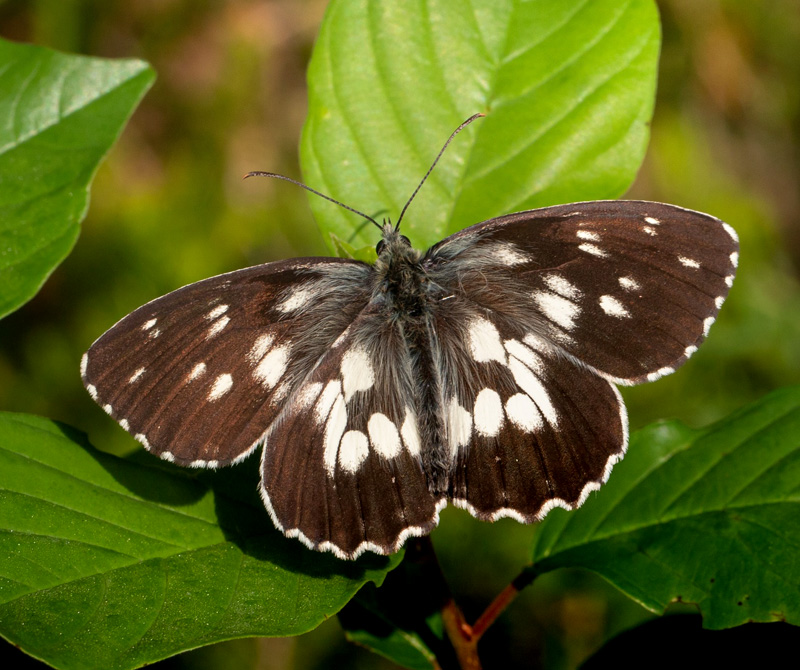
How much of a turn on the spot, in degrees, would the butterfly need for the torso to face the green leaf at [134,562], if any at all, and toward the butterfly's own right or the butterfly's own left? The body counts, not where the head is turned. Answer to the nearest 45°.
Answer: approximately 135° to the butterfly's own left

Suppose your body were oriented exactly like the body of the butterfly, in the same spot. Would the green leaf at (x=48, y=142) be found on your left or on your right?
on your left

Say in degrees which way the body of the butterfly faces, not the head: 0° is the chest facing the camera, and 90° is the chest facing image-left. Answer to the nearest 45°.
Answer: approximately 180°
